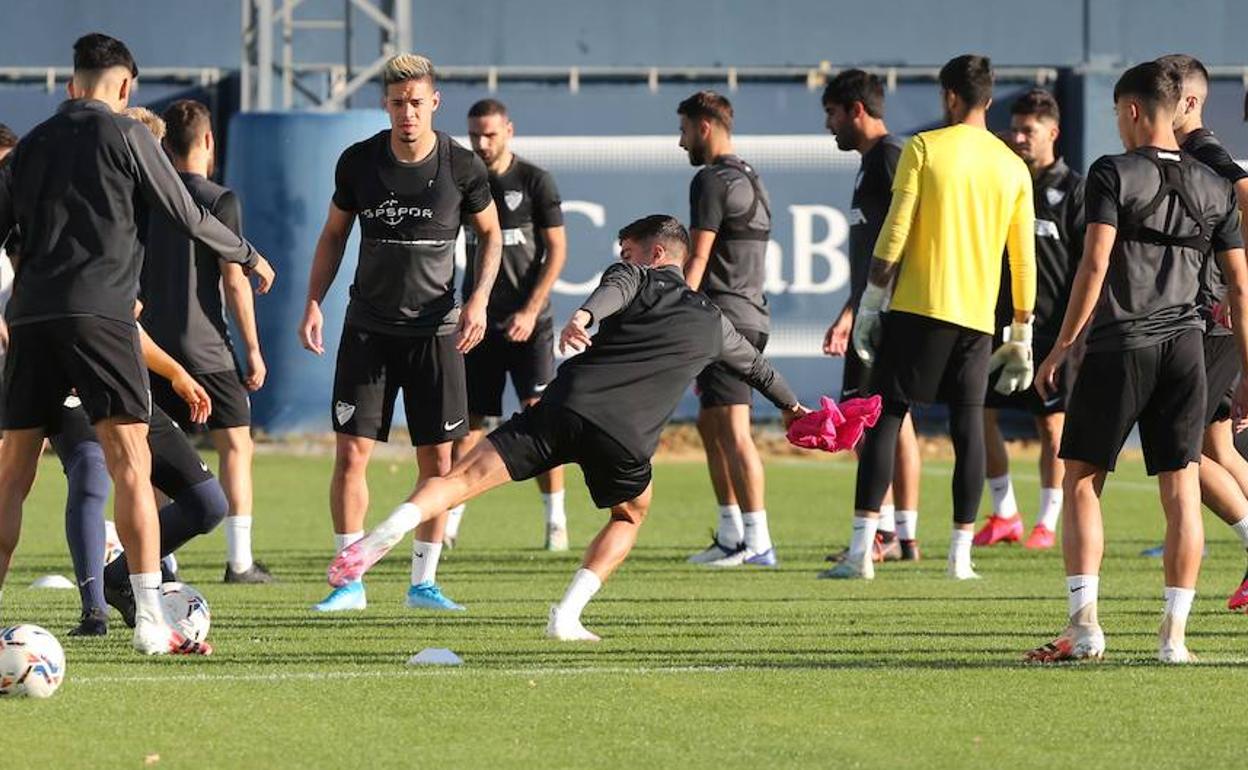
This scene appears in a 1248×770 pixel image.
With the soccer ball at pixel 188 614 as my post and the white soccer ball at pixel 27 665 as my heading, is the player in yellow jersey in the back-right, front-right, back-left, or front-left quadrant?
back-left

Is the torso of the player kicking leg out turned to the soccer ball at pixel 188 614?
no

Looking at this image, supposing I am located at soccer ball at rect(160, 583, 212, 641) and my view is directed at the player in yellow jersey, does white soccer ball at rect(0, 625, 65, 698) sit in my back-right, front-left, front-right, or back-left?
back-right

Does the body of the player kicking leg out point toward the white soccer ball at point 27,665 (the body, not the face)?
no

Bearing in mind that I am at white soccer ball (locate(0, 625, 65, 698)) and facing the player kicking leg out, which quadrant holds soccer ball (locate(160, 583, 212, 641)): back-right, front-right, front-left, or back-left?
front-left

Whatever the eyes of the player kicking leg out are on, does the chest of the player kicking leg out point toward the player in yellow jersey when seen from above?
no

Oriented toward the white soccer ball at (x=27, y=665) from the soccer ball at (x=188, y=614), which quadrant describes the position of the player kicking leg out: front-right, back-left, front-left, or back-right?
back-left
